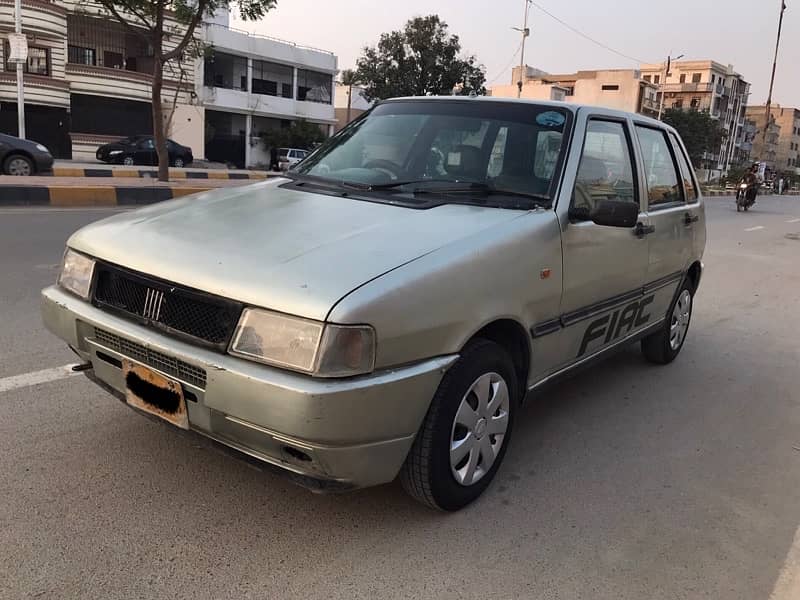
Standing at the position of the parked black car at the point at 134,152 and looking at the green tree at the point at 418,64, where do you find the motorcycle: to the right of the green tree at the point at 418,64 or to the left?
right

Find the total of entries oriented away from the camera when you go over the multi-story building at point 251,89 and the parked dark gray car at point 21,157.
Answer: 0

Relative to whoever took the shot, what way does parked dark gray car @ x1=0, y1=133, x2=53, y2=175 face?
facing to the right of the viewer

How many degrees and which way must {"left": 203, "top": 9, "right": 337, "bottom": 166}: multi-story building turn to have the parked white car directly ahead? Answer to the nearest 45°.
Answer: approximately 45° to its right

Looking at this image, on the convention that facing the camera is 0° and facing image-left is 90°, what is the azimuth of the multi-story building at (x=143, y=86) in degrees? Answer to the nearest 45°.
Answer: approximately 315°

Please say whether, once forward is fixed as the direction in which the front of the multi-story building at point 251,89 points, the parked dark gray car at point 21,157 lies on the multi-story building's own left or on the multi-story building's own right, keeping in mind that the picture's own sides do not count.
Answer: on the multi-story building's own right

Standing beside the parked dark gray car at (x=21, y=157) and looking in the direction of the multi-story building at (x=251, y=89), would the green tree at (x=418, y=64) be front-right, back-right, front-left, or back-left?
front-right

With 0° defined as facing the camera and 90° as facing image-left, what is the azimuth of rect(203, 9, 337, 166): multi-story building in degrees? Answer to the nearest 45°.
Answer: approximately 315°
